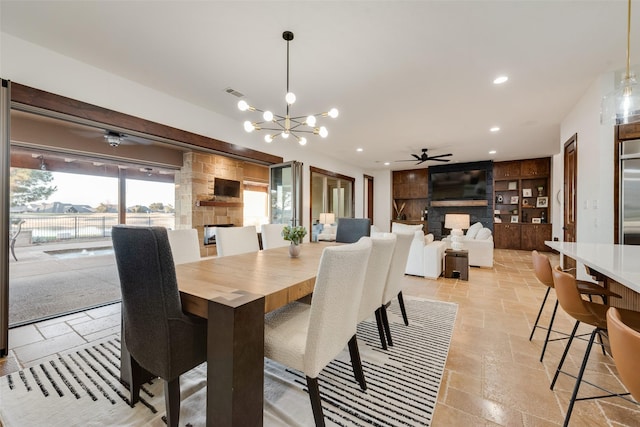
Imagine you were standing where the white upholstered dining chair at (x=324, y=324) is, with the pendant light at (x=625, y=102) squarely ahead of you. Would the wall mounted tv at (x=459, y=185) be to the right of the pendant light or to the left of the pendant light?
left

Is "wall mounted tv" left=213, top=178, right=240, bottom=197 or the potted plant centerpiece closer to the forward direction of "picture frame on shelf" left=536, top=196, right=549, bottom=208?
the potted plant centerpiece

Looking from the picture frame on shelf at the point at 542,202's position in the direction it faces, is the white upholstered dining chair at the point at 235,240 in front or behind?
in front

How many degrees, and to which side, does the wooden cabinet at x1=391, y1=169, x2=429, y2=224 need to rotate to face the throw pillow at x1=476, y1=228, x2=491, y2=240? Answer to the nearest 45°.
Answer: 0° — it already faces it

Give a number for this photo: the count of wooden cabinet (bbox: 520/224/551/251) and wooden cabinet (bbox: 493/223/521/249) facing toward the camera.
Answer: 2

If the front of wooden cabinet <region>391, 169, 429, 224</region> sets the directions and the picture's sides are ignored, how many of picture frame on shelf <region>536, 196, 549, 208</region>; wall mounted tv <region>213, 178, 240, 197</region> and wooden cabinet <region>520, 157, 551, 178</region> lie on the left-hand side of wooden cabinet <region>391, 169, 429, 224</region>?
2

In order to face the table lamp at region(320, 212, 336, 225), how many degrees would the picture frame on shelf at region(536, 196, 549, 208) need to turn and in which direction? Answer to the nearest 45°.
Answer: approximately 45° to its right

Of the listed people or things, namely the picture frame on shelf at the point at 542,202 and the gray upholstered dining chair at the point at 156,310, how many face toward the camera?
1

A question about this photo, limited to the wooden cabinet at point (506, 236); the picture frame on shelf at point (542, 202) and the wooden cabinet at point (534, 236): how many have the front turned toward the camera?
3

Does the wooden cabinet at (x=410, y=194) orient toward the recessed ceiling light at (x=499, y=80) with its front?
yes

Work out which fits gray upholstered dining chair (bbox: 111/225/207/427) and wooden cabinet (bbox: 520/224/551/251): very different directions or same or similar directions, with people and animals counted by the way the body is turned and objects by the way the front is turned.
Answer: very different directions

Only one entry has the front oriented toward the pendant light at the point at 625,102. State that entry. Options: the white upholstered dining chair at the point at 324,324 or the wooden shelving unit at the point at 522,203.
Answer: the wooden shelving unit

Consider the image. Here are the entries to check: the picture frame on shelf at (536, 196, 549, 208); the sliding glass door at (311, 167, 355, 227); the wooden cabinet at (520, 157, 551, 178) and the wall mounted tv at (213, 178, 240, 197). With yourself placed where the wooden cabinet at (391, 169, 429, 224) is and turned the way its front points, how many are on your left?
2
